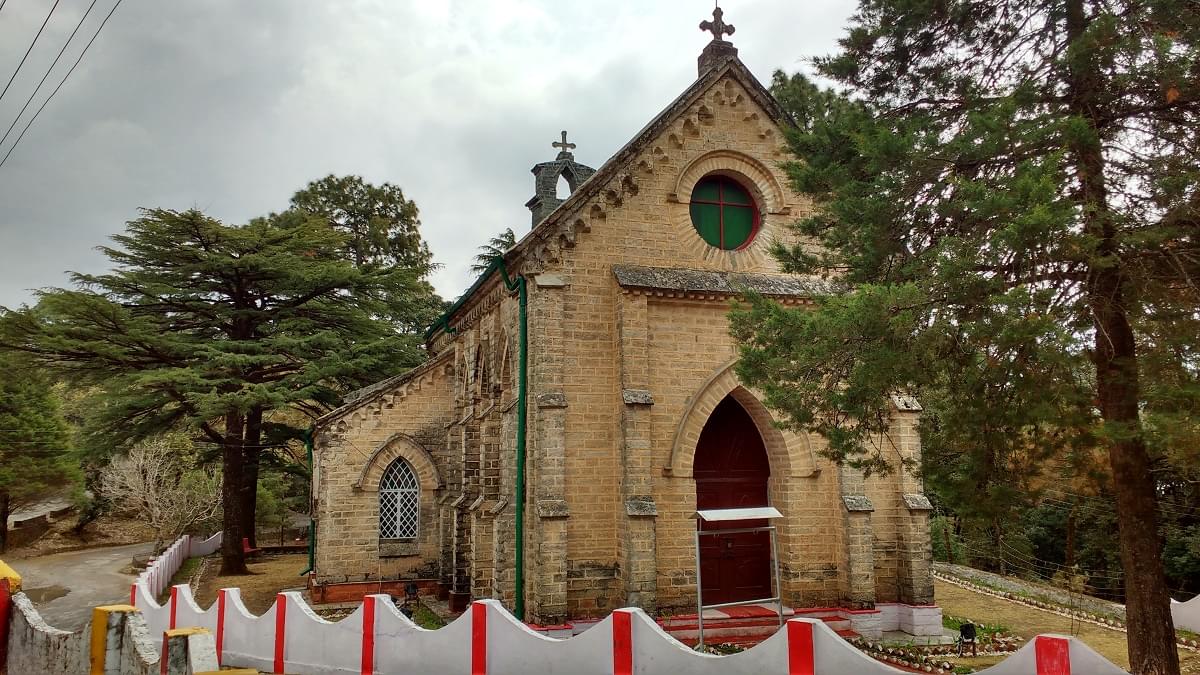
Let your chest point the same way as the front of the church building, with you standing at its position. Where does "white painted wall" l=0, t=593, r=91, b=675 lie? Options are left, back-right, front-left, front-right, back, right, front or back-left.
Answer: right

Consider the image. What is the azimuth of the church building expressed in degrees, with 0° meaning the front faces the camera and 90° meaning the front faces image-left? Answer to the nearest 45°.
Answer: approximately 315°

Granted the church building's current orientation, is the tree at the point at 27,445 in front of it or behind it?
behind

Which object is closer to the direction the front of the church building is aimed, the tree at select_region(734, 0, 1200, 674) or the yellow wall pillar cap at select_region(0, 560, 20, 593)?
the tree

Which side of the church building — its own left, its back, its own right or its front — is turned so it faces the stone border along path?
left

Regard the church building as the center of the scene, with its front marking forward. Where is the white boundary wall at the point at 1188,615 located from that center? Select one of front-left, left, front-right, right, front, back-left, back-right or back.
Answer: front-left

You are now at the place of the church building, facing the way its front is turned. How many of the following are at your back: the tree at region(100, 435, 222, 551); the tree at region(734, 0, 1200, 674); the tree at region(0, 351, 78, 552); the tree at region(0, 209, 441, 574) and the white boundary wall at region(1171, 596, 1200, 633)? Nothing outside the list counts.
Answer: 3
